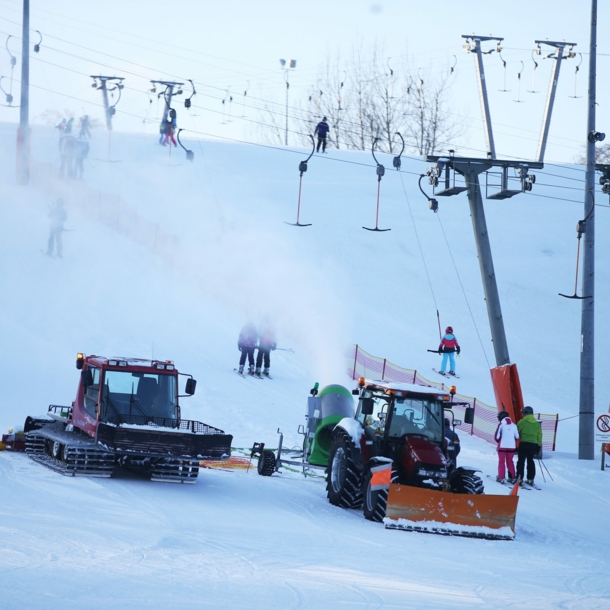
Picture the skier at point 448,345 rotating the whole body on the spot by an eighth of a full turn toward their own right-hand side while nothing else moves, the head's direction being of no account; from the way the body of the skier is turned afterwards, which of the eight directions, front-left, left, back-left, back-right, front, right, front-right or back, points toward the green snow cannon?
back-right

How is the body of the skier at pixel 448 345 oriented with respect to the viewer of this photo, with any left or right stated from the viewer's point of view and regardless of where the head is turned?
facing away from the viewer

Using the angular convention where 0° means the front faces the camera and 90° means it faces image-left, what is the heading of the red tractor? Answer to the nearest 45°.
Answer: approximately 315°

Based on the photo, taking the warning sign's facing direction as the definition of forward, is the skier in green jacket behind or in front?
in front

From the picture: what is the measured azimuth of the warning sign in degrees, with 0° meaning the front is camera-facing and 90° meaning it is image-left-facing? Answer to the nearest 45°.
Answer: approximately 0°
